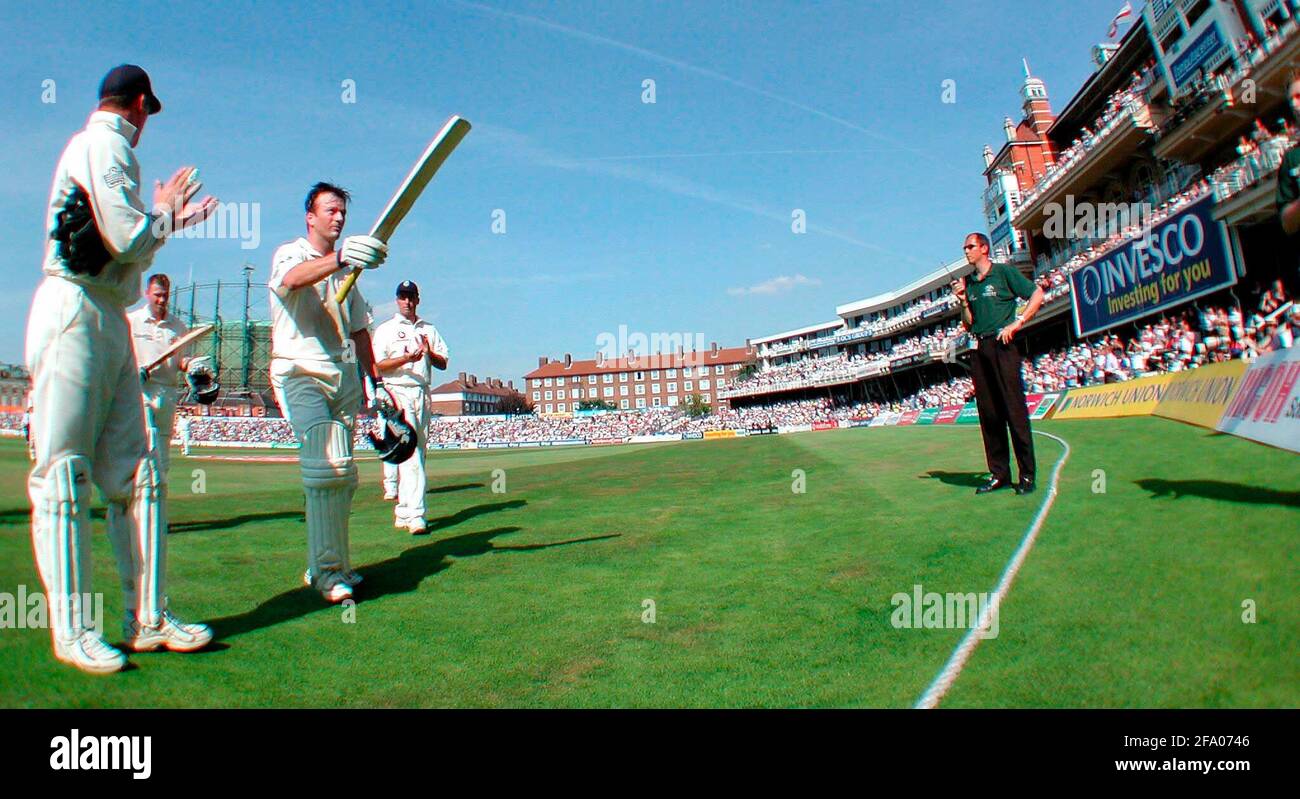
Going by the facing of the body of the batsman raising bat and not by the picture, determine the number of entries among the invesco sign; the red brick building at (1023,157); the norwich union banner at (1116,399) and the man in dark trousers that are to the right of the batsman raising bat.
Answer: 0

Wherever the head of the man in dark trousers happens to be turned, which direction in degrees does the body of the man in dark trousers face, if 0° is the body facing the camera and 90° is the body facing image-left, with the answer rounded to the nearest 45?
approximately 45°

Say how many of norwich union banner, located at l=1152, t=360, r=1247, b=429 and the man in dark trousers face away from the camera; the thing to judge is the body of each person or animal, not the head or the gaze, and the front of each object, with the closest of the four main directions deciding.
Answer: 0

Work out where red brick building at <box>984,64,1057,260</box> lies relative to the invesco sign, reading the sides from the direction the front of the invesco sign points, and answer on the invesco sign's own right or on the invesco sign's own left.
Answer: on the invesco sign's own right

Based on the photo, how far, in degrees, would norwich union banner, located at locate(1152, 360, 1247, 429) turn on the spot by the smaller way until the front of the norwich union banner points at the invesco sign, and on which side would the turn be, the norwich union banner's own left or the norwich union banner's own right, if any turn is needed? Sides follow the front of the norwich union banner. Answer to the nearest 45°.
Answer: approximately 135° to the norwich union banner's own right

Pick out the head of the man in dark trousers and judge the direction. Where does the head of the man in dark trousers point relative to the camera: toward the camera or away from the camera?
toward the camera

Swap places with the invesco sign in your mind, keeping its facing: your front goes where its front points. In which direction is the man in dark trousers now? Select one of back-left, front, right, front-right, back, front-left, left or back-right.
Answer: front-left

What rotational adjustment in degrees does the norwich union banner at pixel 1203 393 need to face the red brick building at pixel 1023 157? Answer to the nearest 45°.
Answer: approximately 135° to its right

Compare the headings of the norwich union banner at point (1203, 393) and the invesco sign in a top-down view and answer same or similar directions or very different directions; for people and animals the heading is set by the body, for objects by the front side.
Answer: same or similar directions

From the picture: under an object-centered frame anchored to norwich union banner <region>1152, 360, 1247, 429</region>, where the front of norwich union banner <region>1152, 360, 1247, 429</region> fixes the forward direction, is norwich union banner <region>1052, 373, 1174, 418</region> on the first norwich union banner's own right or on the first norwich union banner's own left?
on the first norwich union banner's own right

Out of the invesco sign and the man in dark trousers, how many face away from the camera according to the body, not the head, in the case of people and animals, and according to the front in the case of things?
0

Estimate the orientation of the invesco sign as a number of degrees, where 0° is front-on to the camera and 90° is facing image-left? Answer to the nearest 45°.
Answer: approximately 45°

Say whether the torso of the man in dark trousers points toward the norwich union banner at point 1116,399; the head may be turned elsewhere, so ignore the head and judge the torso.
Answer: no

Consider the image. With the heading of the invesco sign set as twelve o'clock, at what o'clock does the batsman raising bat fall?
The batsman raising bat is roughly at 11 o'clock from the invesco sign.

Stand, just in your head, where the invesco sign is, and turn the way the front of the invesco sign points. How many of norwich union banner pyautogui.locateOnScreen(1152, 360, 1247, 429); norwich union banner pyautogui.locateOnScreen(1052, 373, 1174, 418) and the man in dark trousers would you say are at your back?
0
